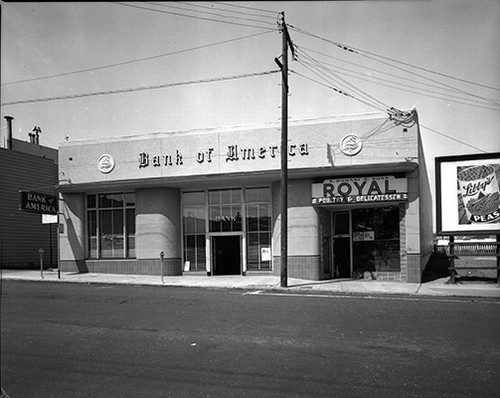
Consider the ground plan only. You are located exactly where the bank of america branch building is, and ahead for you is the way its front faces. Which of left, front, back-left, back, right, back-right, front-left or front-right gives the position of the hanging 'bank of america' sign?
right

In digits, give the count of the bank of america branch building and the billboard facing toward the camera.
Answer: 2

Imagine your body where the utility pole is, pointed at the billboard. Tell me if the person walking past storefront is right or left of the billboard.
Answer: left

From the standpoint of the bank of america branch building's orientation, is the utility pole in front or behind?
in front

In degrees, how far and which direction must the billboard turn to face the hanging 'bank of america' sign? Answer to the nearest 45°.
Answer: approximately 90° to its right

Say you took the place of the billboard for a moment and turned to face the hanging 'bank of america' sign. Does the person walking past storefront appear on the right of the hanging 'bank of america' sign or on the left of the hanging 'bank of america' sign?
right

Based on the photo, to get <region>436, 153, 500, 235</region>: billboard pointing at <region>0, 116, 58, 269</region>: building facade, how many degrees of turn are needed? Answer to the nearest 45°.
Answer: approximately 90° to its right

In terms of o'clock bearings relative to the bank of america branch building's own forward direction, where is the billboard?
The billboard is roughly at 10 o'clock from the bank of america branch building.

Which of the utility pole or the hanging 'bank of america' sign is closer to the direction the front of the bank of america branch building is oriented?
the utility pole

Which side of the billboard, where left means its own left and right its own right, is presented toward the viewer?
front

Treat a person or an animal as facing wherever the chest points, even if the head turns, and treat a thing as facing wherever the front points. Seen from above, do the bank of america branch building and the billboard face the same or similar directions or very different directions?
same or similar directions
